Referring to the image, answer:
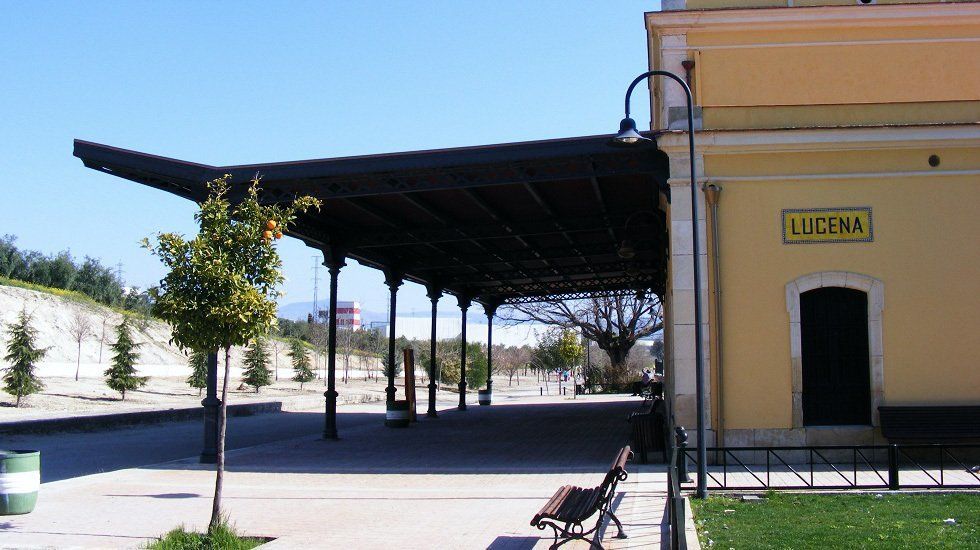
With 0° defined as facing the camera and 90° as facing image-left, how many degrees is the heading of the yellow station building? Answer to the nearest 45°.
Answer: approximately 0°

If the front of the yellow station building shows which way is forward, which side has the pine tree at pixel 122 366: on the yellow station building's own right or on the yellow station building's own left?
on the yellow station building's own right

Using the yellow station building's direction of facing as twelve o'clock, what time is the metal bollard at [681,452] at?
The metal bollard is roughly at 1 o'clock from the yellow station building.

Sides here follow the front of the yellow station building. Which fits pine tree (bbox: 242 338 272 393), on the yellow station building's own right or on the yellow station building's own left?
on the yellow station building's own right

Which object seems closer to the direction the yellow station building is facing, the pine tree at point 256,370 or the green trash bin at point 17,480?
the green trash bin

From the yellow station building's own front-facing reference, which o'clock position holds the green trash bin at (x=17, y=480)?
The green trash bin is roughly at 2 o'clock from the yellow station building.

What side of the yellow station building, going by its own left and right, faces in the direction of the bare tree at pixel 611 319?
back
